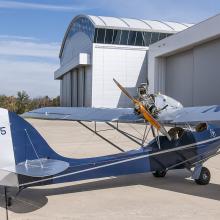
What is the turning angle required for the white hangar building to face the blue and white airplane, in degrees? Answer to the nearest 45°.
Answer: approximately 45° to its left

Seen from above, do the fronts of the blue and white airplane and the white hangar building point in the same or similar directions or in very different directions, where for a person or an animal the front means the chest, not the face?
very different directions

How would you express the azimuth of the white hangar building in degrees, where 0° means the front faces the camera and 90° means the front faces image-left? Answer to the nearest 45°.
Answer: approximately 45°

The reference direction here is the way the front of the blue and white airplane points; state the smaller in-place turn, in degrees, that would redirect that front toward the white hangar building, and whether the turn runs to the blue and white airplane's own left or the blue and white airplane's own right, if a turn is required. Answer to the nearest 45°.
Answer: approximately 45° to the blue and white airplane's own left

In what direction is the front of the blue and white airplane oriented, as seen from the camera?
facing away from the viewer and to the right of the viewer
